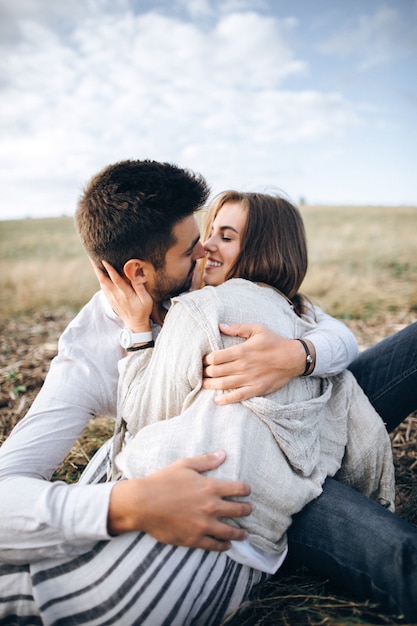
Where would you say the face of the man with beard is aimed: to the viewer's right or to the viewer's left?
to the viewer's right

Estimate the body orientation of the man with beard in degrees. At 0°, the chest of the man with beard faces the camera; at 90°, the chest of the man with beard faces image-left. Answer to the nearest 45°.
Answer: approximately 270°
